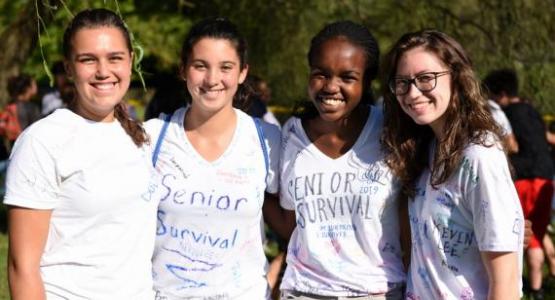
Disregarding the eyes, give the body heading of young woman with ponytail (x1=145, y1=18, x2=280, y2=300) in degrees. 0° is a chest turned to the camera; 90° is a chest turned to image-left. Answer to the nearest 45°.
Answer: approximately 0°

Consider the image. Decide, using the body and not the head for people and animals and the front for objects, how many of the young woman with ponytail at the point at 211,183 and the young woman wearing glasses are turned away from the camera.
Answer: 0

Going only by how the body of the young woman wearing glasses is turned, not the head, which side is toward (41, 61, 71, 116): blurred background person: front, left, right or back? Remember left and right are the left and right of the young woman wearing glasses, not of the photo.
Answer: right

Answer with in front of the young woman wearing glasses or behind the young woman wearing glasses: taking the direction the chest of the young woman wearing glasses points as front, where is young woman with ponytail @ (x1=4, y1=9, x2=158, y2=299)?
in front

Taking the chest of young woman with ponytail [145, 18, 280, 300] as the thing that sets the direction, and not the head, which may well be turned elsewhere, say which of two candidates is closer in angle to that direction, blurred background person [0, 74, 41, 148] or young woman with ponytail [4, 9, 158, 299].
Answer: the young woman with ponytail

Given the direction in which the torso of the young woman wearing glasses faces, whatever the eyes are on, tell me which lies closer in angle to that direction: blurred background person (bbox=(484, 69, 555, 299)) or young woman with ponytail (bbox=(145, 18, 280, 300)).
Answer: the young woman with ponytail

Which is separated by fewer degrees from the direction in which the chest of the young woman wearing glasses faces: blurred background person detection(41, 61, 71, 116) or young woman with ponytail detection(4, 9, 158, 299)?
the young woman with ponytail

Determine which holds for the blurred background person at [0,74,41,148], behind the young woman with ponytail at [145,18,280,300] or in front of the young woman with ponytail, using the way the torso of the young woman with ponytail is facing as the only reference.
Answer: behind

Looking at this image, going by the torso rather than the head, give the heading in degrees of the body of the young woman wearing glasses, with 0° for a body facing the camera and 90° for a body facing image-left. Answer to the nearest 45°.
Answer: approximately 45°

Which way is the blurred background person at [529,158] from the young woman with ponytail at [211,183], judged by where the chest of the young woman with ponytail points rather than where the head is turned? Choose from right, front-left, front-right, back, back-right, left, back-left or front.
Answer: back-left
